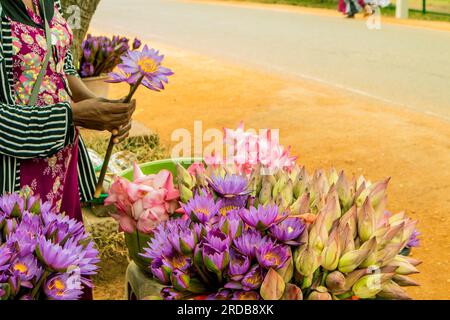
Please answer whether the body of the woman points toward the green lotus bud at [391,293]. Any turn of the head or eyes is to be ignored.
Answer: yes

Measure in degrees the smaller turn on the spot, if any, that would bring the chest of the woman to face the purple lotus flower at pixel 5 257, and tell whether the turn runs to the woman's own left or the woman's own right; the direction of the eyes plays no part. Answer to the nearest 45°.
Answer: approximately 45° to the woman's own right

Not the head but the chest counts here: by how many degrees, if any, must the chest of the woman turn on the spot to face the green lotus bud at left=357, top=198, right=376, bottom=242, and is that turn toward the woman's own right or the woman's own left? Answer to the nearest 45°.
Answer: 0° — they already face it

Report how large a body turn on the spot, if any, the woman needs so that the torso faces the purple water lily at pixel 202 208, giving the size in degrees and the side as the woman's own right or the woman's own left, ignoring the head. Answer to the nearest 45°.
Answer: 0° — they already face it

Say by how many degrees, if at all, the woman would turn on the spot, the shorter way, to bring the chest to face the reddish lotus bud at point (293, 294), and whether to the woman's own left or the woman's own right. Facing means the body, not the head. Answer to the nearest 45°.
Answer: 0° — they already face it

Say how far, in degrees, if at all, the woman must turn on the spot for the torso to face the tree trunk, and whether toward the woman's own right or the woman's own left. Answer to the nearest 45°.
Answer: approximately 135° to the woman's own left

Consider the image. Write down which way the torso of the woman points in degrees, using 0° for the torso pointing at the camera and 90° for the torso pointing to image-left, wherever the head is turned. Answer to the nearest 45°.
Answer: approximately 315°

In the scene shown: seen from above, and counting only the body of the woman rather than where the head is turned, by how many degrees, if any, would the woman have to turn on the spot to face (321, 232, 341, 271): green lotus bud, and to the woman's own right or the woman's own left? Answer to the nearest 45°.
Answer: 0° — they already face it
